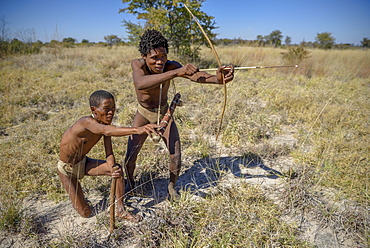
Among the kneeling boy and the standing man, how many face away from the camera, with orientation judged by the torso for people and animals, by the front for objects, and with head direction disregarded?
0

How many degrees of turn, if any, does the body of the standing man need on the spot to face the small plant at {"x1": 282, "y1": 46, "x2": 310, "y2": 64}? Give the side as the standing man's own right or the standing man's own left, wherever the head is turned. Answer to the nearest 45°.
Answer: approximately 90° to the standing man's own left

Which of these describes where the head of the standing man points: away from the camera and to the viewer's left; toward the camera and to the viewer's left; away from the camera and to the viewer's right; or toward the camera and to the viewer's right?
toward the camera and to the viewer's right

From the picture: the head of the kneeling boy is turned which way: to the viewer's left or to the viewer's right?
to the viewer's right

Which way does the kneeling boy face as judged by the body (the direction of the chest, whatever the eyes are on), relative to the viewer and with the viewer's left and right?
facing to the right of the viewer
